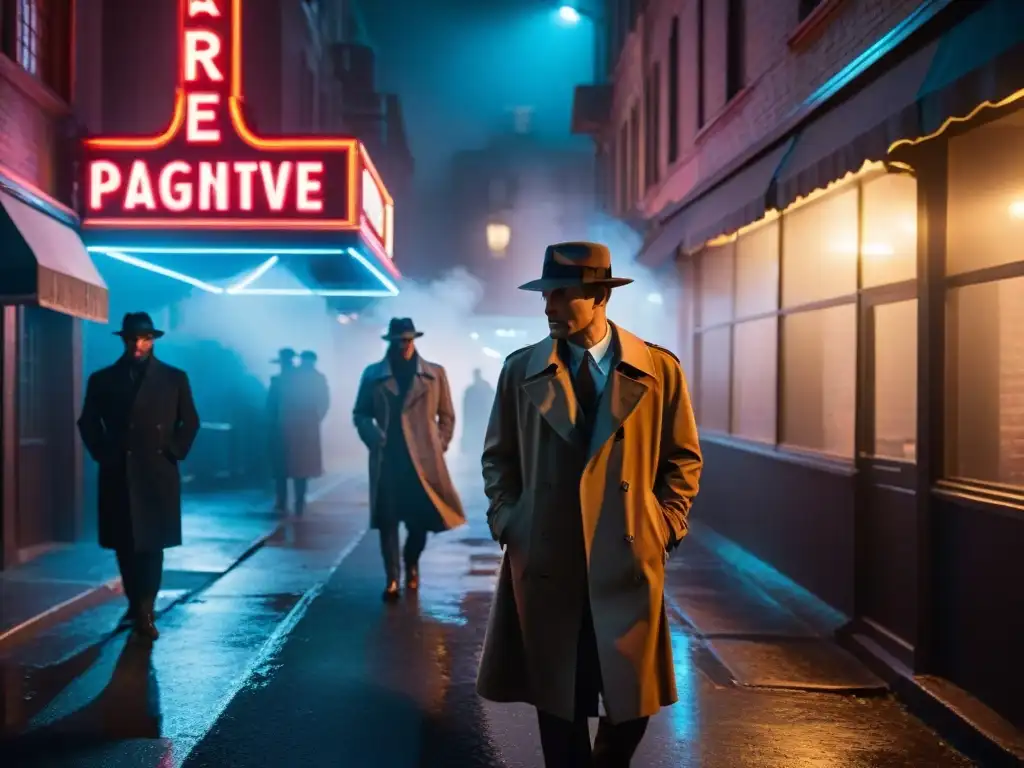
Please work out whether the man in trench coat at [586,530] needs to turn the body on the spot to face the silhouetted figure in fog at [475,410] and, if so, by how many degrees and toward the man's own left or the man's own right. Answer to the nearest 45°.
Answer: approximately 180°

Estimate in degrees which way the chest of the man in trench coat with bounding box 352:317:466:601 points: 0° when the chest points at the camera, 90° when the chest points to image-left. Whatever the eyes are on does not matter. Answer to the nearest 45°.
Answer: approximately 0°
